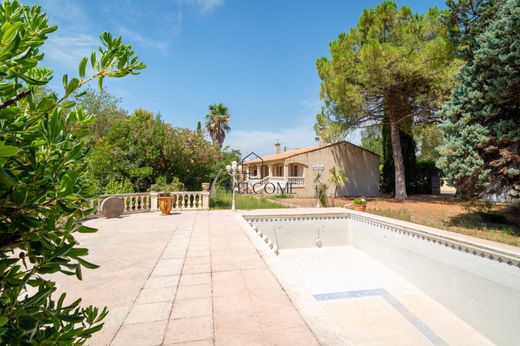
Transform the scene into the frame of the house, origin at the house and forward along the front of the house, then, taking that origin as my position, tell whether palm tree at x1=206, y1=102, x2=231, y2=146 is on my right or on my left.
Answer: on my right

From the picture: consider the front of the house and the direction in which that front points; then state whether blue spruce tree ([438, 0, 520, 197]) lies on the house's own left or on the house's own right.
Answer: on the house's own left

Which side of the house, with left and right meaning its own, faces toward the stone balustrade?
front

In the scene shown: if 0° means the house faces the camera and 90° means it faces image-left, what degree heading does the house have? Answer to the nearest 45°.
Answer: approximately 45°

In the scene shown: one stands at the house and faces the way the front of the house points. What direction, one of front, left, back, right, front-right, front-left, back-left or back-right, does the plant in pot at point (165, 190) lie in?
front

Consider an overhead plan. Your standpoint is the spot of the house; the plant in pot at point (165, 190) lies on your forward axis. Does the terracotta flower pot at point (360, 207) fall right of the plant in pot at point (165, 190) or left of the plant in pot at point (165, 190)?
left

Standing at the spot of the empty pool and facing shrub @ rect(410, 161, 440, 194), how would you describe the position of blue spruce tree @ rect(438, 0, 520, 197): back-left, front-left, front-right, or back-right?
front-right

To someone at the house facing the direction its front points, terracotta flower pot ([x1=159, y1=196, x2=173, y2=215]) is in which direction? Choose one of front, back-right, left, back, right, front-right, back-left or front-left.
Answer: front

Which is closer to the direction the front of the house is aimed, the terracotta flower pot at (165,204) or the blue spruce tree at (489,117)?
the terracotta flower pot

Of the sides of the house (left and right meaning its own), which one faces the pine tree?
left

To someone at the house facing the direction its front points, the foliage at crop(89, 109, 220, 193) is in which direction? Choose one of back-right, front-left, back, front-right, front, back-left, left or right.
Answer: front

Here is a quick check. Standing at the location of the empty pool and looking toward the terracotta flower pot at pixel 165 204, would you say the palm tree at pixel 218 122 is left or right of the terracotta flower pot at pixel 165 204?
right

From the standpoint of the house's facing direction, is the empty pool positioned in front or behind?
in front
